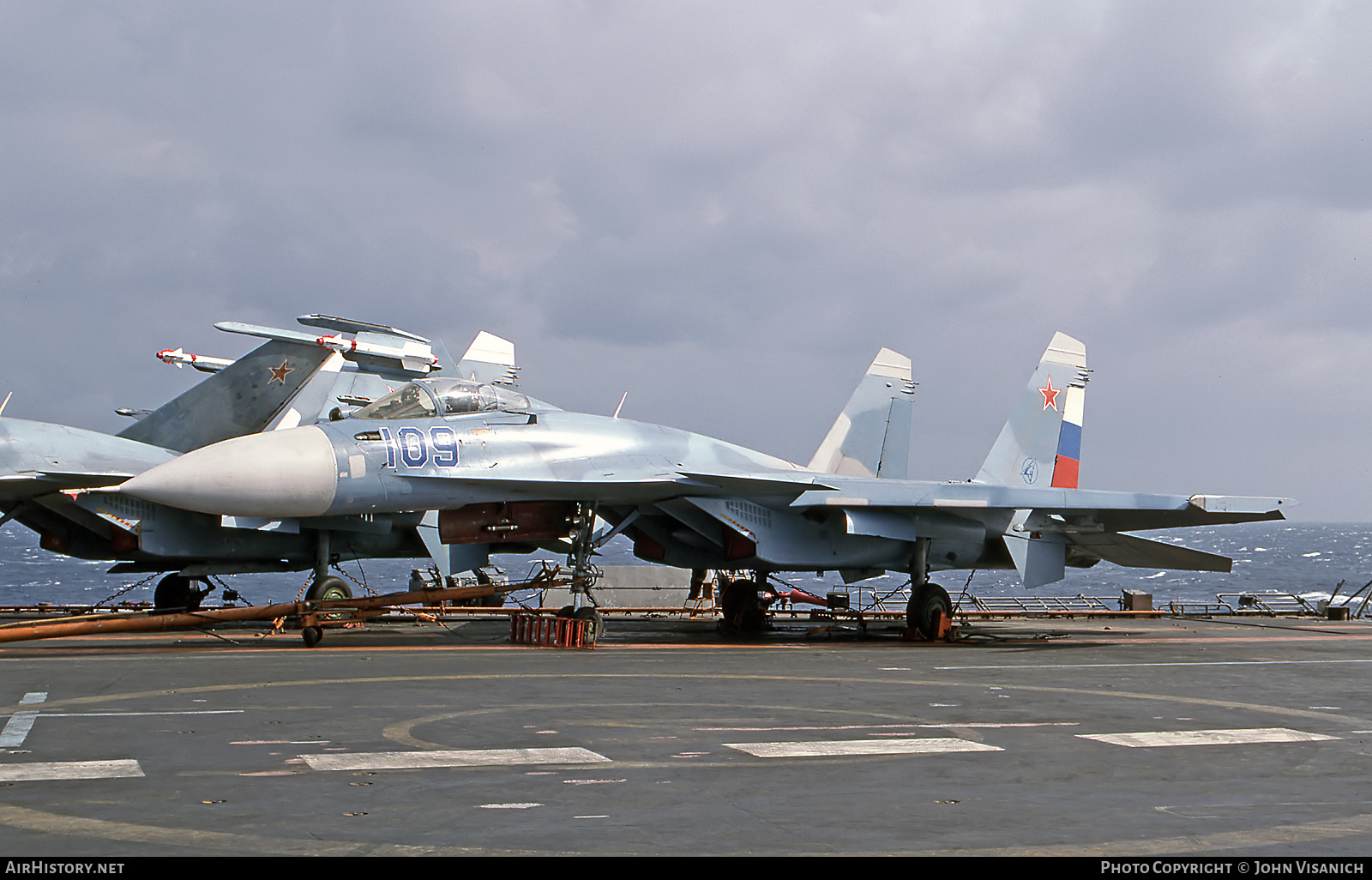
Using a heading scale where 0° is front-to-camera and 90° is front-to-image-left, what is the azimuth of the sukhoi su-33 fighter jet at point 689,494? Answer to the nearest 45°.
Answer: approximately 45°

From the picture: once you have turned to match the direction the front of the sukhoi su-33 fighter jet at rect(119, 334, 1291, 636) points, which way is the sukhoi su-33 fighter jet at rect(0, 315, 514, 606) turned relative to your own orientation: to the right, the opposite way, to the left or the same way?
the same way

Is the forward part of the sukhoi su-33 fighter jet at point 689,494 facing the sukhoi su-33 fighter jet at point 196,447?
no

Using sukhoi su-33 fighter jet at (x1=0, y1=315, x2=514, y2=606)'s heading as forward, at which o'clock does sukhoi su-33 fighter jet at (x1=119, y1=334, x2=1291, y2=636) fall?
sukhoi su-33 fighter jet at (x1=119, y1=334, x2=1291, y2=636) is roughly at 9 o'clock from sukhoi su-33 fighter jet at (x1=0, y1=315, x2=514, y2=606).

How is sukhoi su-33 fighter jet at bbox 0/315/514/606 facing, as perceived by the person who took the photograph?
facing the viewer and to the left of the viewer

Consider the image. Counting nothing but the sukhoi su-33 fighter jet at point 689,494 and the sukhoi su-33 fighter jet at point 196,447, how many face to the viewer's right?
0
